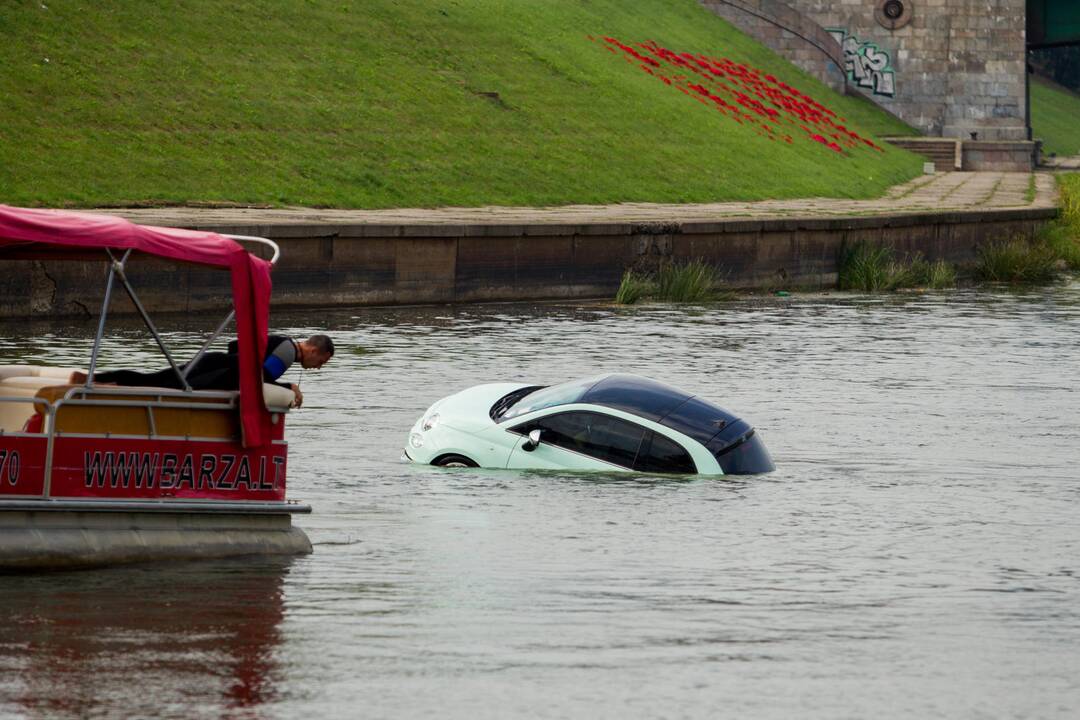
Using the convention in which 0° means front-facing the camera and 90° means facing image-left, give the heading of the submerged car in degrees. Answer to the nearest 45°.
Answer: approximately 90°

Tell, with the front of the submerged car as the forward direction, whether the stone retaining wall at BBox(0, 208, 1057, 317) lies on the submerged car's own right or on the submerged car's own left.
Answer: on the submerged car's own right
